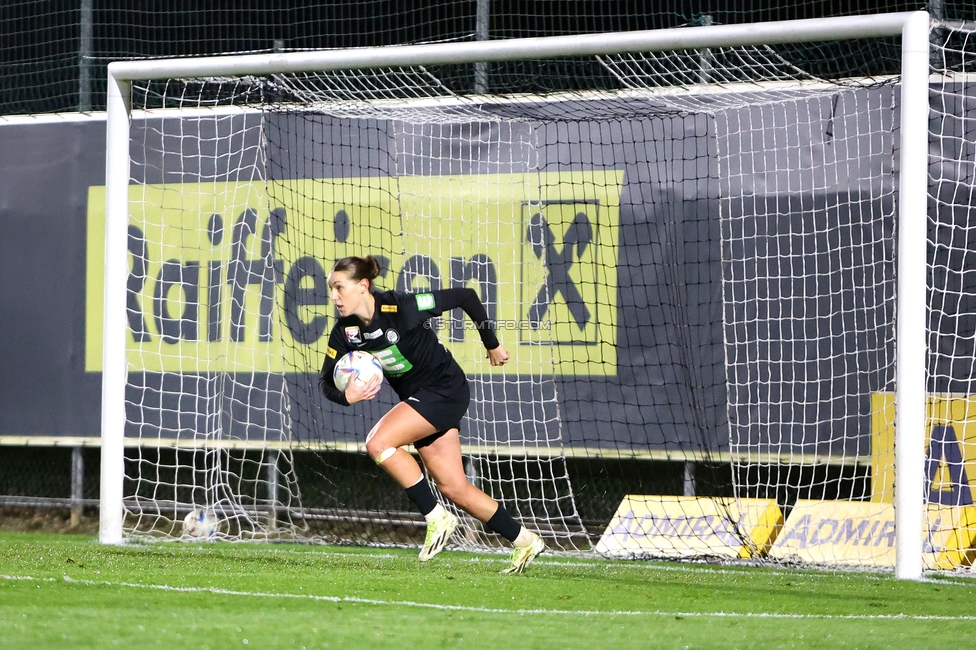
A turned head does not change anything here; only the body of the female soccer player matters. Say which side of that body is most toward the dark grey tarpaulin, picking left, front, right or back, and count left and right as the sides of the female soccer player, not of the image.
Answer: back

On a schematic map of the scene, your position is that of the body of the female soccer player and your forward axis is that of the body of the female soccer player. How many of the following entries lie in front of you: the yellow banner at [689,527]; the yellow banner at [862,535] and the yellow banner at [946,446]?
0

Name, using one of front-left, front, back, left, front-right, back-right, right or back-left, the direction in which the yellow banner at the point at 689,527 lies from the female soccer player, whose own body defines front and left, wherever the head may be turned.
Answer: back

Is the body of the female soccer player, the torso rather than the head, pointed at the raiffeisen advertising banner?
no

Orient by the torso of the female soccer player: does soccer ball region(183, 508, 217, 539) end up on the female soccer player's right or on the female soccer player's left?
on the female soccer player's right

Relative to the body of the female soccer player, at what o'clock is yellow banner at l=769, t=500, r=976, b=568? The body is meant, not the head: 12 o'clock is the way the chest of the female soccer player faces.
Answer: The yellow banner is roughly at 7 o'clock from the female soccer player.

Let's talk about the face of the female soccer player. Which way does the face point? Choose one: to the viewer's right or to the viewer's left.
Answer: to the viewer's left

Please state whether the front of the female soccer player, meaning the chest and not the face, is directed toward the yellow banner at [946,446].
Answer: no

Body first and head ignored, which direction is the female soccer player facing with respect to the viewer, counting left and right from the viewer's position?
facing the viewer and to the left of the viewer
